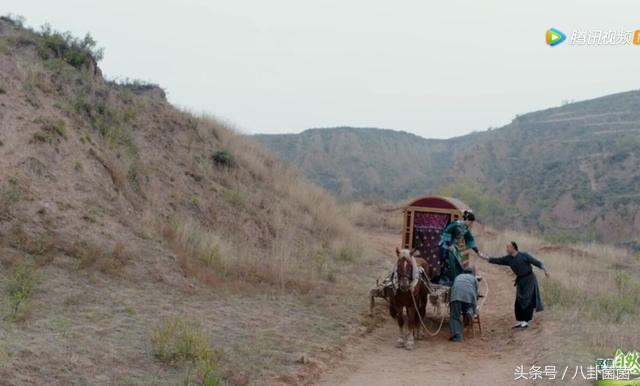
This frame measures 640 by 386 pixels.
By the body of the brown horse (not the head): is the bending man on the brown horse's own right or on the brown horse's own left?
on the brown horse's own left

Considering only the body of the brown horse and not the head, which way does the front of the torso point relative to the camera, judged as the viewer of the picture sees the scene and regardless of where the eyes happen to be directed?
toward the camera

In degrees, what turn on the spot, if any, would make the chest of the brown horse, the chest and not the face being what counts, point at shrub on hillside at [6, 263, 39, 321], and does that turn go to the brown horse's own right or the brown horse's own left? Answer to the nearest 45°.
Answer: approximately 90° to the brown horse's own right

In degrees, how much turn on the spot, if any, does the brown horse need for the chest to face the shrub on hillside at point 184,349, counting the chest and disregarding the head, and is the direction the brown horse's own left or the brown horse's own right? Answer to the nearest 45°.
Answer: approximately 45° to the brown horse's own right

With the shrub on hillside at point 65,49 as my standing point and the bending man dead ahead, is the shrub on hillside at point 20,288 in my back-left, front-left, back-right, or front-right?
front-right

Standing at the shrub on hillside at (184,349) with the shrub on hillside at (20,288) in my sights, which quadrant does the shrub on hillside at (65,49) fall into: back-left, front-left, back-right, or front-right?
front-right

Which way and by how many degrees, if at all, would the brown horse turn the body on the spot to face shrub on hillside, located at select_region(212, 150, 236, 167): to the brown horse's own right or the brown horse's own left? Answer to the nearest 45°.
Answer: approximately 135° to the brown horse's own right

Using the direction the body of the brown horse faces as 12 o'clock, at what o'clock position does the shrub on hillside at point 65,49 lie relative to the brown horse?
The shrub on hillside is roughly at 4 o'clock from the brown horse.

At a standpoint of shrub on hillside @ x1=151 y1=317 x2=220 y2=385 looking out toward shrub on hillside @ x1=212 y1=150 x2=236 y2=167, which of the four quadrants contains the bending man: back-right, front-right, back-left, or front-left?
front-right

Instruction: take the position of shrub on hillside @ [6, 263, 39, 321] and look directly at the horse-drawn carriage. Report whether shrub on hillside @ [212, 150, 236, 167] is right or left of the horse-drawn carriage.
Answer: left
